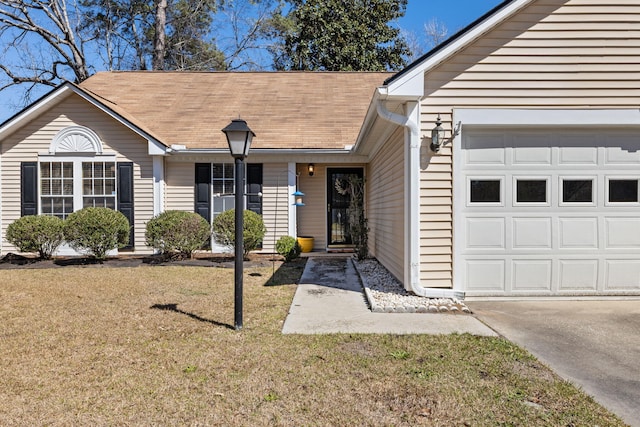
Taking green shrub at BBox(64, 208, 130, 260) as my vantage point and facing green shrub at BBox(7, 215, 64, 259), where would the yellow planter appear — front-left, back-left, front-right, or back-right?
back-right

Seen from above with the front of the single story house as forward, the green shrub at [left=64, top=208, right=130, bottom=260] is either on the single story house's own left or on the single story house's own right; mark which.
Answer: on the single story house's own right

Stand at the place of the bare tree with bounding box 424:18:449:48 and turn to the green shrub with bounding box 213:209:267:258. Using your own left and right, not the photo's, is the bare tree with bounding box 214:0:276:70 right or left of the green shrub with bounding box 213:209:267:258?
right

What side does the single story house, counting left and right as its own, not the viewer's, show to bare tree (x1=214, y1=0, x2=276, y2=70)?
back

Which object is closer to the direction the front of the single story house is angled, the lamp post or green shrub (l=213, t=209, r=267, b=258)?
the lamp post

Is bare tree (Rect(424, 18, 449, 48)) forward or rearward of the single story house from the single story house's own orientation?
rearward

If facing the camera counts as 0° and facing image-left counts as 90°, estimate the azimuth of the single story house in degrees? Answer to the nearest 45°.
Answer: approximately 0°

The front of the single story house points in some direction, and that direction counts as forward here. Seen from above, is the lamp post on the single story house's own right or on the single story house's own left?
on the single story house's own right
